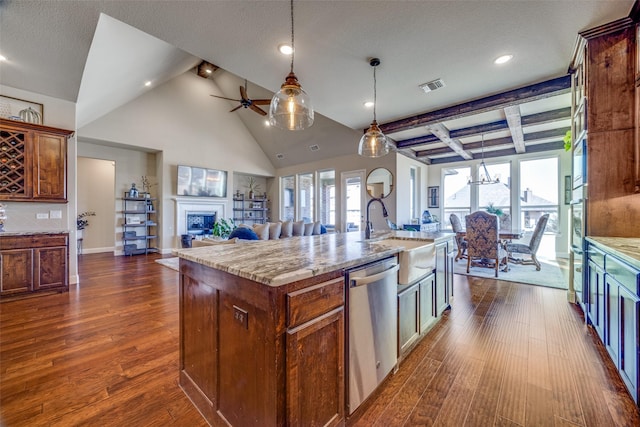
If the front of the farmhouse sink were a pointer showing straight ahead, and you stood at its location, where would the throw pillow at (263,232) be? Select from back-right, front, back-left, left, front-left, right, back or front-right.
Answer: back

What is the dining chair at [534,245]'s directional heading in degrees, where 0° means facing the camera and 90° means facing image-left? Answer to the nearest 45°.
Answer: approximately 90°

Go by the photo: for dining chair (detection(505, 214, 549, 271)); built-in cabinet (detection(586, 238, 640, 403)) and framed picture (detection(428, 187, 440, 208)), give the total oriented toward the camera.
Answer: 1

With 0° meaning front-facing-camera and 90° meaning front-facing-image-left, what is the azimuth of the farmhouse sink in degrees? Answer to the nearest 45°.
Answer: approximately 315°

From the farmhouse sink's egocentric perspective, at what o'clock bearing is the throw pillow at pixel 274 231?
The throw pillow is roughly at 6 o'clock from the farmhouse sink.

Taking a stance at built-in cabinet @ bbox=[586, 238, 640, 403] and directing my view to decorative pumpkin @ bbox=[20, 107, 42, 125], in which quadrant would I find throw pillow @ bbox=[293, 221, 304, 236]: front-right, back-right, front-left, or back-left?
front-right

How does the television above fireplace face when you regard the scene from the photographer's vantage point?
facing the viewer and to the right of the viewer

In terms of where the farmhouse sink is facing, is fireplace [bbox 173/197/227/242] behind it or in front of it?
behind

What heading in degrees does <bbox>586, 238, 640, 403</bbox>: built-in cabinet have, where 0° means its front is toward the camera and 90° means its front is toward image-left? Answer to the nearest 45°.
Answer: approximately 90°

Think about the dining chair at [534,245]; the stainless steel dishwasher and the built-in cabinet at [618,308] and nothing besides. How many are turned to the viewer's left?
2

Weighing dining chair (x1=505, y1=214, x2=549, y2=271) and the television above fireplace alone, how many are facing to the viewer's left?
1

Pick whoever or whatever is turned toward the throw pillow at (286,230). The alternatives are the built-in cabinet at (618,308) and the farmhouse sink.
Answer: the built-in cabinet

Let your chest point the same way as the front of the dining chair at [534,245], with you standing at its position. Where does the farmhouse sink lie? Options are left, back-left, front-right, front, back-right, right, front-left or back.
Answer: left

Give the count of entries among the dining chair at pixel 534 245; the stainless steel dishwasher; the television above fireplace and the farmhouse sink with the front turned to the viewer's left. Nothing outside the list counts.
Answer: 1

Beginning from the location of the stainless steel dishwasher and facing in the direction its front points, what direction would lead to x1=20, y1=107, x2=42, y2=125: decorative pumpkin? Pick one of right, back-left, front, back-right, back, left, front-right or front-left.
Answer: back-right

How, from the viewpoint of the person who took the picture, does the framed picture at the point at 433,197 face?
facing the viewer

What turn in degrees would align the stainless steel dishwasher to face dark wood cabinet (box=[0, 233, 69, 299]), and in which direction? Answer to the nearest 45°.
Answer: approximately 135° to its right

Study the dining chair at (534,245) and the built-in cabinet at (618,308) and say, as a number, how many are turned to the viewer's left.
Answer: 2
